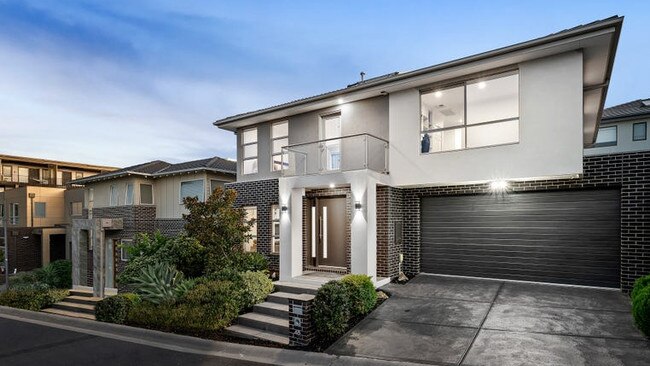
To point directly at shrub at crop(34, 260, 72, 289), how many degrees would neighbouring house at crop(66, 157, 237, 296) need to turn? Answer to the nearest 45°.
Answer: approximately 90° to its right

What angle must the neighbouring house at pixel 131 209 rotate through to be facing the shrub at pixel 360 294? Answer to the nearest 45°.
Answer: approximately 45° to its left

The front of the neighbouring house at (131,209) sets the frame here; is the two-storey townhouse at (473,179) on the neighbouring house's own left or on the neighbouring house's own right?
on the neighbouring house's own left

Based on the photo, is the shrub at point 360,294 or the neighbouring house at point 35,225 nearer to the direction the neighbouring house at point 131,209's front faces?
the shrub

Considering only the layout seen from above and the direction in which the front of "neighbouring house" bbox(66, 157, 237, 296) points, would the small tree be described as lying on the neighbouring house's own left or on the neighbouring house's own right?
on the neighbouring house's own left
